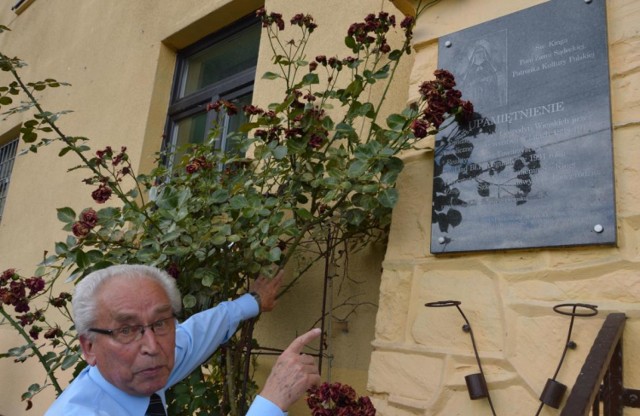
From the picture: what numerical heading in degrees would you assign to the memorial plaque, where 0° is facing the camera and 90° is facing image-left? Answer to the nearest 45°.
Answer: approximately 45°

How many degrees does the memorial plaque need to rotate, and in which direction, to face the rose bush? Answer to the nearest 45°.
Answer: approximately 45° to its right
